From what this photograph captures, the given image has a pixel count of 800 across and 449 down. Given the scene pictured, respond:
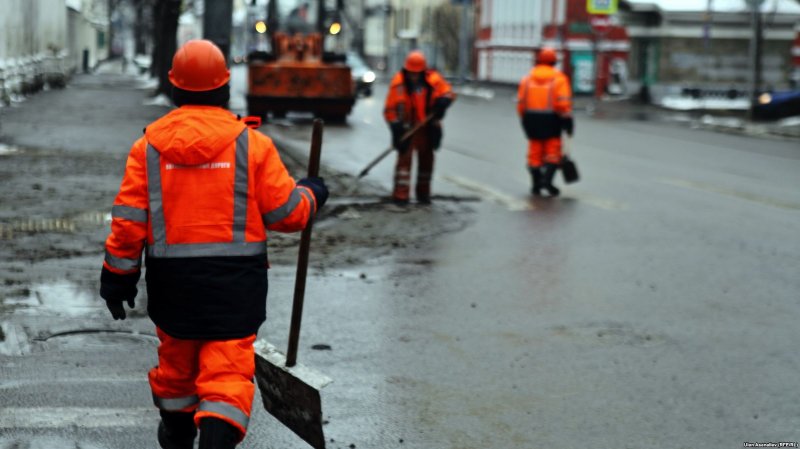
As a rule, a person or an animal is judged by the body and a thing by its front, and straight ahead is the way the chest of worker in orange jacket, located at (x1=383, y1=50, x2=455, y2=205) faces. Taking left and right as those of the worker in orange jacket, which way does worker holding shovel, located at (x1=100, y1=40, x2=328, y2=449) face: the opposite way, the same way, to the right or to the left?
the opposite way

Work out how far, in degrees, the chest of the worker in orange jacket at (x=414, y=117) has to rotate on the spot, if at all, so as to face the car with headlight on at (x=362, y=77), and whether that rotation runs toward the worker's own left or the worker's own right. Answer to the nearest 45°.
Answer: approximately 180°

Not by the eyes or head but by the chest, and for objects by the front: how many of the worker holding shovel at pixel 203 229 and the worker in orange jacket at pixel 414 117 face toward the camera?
1

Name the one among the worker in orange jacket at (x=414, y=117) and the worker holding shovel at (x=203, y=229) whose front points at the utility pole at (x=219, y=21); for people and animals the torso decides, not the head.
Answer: the worker holding shovel

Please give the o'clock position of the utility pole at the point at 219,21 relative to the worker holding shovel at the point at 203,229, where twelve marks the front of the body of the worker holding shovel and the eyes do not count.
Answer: The utility pole is roughly at 12 o'clock from the worker holding shovel.

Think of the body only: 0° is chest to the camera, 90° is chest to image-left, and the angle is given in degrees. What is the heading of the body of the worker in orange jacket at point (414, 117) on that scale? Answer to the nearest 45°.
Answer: approximately 0°

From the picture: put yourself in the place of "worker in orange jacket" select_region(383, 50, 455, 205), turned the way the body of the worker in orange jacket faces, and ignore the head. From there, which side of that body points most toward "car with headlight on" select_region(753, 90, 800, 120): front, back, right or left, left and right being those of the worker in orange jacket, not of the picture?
back

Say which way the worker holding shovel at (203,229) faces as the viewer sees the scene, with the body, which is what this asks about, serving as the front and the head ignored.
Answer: away from the camera

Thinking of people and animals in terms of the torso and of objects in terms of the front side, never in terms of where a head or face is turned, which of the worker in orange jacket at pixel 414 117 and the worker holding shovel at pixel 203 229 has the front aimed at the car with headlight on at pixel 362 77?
the worker holding shovel

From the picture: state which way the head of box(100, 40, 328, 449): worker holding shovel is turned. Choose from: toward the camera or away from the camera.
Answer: away from the camera

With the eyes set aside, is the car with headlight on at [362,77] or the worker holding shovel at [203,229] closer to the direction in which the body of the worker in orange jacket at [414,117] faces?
the worker holding shovel

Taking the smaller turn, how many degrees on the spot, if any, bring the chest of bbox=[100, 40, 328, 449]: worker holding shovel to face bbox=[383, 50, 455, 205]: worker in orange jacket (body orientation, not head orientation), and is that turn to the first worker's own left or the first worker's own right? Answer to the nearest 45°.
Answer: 0° — they already face them

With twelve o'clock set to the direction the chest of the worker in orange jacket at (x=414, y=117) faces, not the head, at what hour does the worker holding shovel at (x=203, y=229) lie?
The worker holding shovel is roughly at 12 o'clock from the worker in orange jacket.

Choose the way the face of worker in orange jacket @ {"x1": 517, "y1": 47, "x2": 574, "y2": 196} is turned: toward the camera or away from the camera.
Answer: away from the camera

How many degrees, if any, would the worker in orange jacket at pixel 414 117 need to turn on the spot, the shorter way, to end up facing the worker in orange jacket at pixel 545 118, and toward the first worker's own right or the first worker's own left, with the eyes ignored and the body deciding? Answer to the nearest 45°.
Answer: approximately 135° to the first worker's own left
